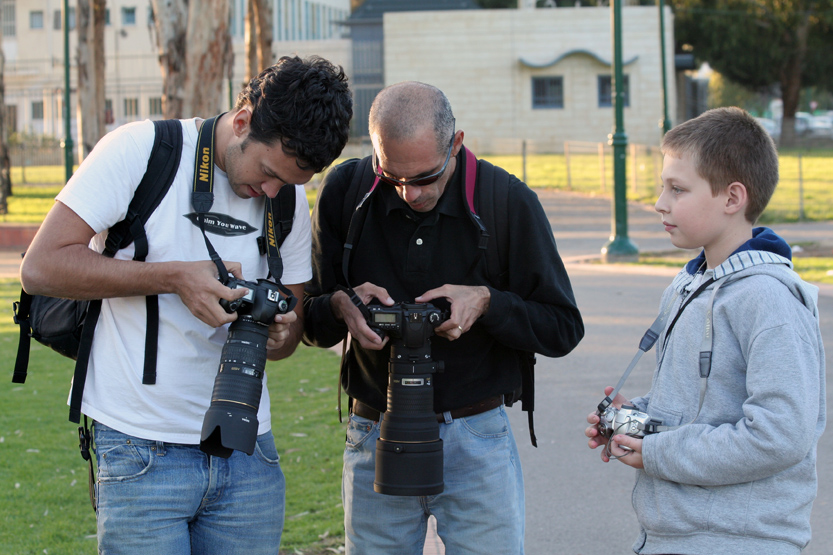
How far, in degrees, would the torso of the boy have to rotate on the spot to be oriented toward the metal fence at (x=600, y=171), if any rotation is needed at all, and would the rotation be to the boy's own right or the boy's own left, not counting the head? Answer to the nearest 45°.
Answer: approximately 90° to the boy's own right

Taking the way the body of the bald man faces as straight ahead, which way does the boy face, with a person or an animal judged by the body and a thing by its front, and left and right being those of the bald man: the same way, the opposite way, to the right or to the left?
to the right

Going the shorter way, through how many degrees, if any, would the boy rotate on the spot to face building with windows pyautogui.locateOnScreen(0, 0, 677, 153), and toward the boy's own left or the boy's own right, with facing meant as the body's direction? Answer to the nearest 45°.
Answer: approximately 90° to the boy's own right

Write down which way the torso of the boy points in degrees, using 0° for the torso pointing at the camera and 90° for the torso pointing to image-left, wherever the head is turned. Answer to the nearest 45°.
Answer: approximately 90°

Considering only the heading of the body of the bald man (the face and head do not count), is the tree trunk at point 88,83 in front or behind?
behind

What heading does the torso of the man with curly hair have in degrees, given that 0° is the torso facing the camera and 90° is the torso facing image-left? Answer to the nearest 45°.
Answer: approximately 315°
